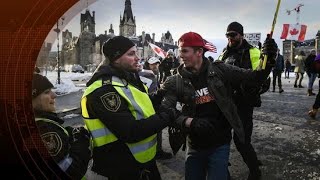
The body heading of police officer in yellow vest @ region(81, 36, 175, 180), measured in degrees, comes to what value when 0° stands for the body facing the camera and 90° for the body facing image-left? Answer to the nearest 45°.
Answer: approximately 270°

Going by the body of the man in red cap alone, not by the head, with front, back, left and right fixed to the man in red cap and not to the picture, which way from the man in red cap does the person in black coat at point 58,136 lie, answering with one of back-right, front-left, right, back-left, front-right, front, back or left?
front

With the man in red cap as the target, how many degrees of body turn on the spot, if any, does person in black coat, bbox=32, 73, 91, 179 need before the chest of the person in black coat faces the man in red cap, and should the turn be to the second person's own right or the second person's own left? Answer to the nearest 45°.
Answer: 0° — they already face them

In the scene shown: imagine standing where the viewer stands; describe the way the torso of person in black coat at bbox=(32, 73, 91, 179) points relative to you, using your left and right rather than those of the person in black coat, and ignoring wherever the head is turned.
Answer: facing to the right of the viewer

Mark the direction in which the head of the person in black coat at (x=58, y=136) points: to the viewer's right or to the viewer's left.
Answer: to the viewer's right

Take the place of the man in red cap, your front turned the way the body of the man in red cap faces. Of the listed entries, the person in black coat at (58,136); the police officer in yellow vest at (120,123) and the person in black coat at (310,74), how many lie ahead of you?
2

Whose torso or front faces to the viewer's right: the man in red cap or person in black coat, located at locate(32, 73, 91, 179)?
the person in black coat

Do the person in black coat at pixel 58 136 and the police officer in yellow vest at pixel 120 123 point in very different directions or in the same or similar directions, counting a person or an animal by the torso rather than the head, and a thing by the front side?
same or similar directions

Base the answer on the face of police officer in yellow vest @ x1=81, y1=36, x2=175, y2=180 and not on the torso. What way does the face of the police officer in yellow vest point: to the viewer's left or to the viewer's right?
to the viewer's right

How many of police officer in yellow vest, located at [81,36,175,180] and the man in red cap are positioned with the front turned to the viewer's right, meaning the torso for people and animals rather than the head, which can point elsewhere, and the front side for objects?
1

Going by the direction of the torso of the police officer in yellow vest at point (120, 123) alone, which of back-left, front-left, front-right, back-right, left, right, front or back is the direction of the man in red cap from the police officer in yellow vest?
front-left

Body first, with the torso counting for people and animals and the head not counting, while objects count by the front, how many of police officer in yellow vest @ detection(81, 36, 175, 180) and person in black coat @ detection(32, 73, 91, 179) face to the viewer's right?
2

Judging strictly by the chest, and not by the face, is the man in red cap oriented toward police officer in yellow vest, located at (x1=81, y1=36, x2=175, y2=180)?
no

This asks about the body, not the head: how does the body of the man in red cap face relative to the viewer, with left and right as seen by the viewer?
facing the viewer and to the left of the viewer
